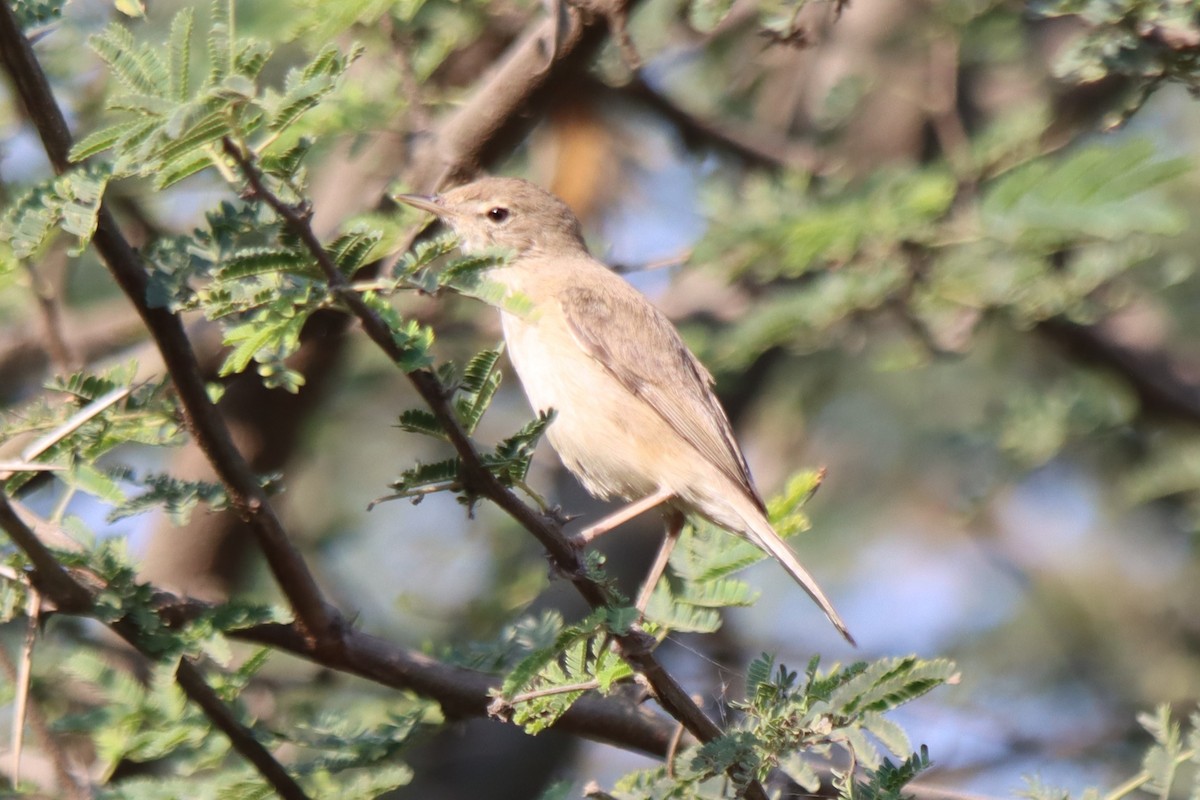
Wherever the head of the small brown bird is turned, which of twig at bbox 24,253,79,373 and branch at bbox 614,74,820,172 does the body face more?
the twig

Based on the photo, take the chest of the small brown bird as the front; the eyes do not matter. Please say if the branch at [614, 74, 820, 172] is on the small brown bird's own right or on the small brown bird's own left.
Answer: on the small brown bird's own right

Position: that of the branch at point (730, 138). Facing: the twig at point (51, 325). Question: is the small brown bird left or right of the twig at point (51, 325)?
left

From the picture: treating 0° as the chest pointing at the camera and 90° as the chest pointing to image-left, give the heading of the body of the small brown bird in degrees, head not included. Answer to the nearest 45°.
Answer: approximately 90°
